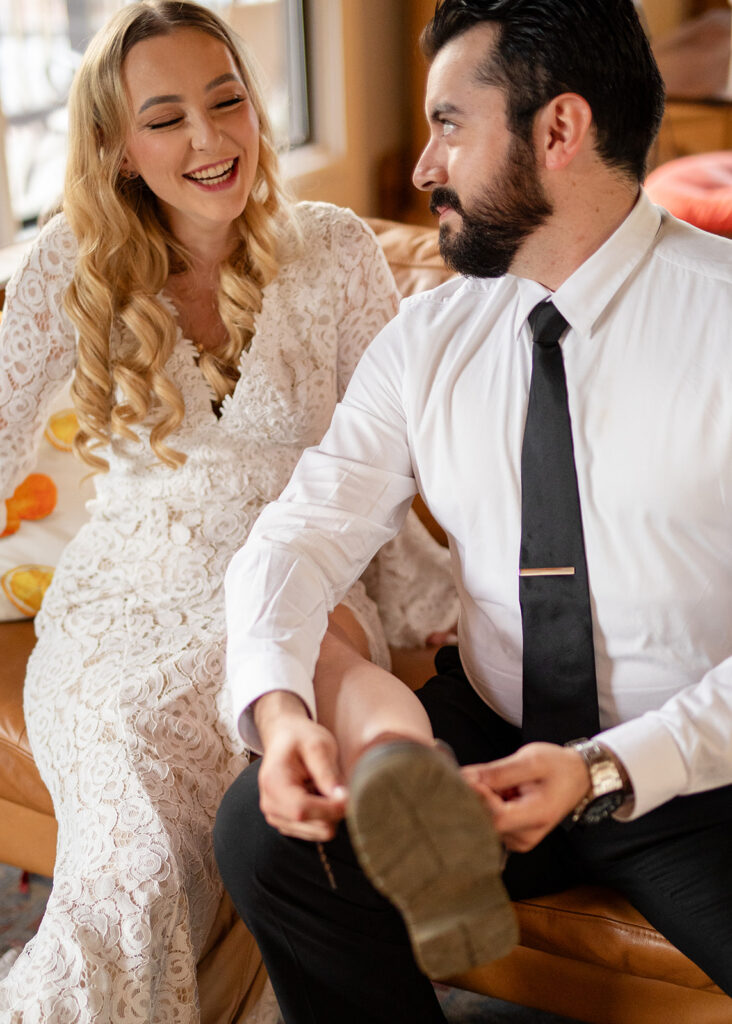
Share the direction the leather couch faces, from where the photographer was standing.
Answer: facing the viewer and to the left of the viewer

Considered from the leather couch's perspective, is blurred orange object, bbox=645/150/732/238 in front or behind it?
behind
